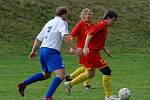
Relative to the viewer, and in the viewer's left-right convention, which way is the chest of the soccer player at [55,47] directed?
facing away from the viewer and to the right of the viewer
